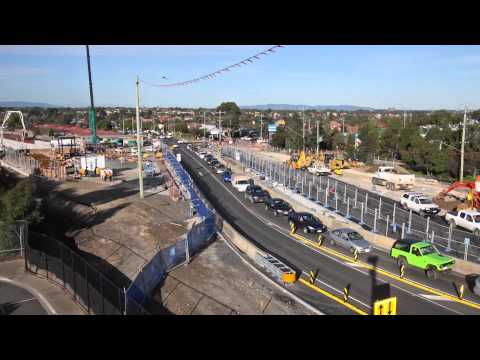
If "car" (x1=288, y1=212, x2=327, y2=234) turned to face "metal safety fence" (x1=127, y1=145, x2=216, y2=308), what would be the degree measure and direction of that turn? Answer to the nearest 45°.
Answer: approximately 90° to its right

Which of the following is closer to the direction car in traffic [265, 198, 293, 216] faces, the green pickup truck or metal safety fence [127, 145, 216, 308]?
the green pickup truck

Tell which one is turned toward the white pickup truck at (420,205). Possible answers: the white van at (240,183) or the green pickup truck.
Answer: the white van

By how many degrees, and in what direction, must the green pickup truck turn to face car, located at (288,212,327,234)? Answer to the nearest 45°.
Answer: approximately 180°

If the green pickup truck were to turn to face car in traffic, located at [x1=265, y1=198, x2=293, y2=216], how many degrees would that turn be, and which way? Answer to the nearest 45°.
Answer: approximately 180°

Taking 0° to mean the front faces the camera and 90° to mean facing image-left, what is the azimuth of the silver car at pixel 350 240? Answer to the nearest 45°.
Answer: approximately 315°

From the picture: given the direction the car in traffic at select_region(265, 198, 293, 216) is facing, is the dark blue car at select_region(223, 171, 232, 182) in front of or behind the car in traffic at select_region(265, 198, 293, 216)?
behind
